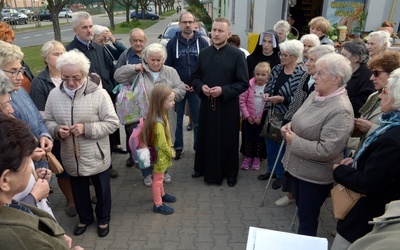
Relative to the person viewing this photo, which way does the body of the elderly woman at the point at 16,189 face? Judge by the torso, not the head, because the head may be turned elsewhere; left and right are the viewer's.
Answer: facing away from the viewer and to the right of the viewer

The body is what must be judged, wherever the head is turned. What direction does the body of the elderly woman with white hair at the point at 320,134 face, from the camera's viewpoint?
to the viewer's left

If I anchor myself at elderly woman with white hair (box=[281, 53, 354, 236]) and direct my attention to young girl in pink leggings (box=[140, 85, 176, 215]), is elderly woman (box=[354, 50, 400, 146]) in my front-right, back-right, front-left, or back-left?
back-right

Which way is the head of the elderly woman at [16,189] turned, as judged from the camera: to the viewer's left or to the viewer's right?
to the viewer's right

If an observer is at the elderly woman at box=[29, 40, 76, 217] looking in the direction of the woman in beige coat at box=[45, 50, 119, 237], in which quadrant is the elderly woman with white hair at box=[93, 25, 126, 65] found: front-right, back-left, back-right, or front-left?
back-left

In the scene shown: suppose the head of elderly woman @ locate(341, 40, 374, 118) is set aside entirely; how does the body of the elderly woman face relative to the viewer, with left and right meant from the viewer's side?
facing to the left of the viewer

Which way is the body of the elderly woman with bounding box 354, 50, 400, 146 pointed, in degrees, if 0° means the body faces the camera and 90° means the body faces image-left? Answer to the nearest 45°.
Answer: approximately 90°

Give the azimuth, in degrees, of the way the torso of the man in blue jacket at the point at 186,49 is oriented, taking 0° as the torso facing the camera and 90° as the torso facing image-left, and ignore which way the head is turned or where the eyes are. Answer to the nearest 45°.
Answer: approximately 0°
